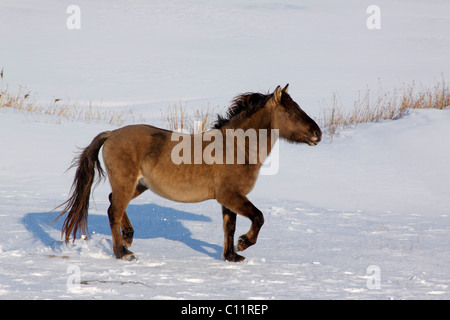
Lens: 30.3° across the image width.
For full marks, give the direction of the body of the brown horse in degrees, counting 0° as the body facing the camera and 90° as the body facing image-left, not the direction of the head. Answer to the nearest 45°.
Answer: approximately 270°
